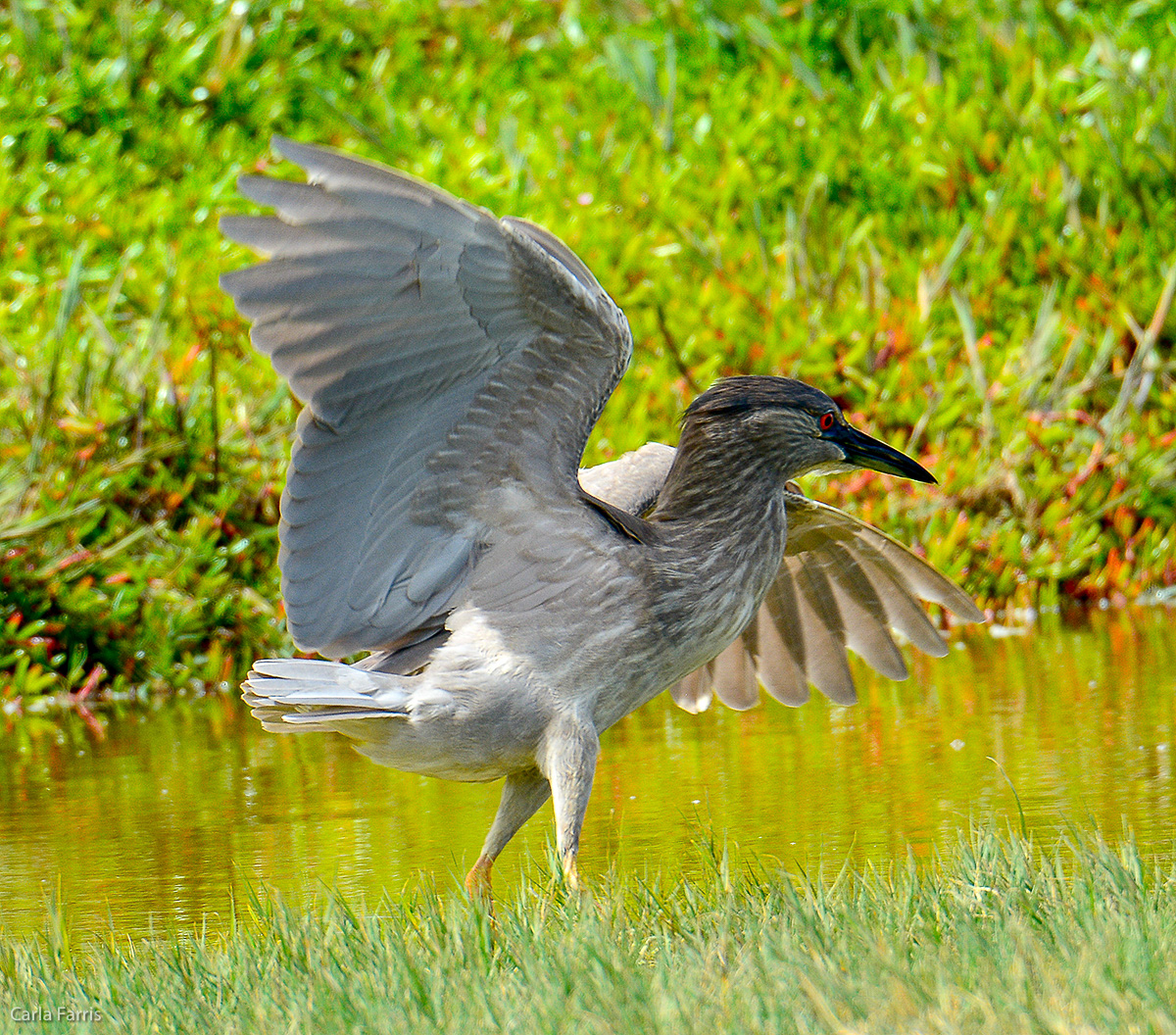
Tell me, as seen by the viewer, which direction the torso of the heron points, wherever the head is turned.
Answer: to the viewer's right
